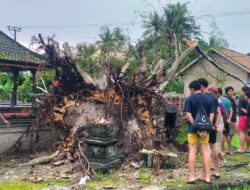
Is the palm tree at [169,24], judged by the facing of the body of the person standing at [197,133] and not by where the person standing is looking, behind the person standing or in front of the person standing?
in front

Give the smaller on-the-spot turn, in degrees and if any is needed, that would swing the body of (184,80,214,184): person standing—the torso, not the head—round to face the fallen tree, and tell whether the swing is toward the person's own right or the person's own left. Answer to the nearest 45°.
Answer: approximately 45° to the person's own left
